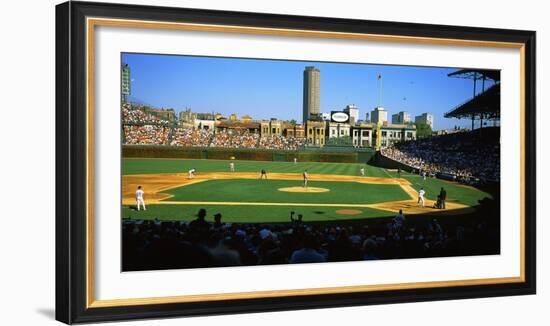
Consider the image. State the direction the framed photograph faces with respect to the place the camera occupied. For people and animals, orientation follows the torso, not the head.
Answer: facing the viewer and to the right of the viewer
